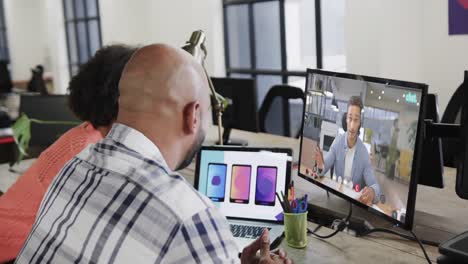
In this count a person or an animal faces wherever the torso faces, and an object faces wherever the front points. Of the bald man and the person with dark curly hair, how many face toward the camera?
0

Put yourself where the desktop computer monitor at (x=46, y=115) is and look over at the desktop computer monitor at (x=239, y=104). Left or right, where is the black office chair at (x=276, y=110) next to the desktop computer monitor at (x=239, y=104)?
left

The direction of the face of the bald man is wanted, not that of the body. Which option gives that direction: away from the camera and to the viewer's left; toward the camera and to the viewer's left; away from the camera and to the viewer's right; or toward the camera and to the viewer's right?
away from the camera and to the viewer's right

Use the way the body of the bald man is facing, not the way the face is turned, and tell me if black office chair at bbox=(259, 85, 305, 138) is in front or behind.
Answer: in front

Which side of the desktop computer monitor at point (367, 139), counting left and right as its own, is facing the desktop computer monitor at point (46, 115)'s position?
right

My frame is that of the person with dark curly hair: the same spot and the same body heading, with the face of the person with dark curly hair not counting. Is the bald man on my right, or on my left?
on my right

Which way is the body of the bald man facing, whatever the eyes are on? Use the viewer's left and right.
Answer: facing away from the viewer and to the right of the viewer

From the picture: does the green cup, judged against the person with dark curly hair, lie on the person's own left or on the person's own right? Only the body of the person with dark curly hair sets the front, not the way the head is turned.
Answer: on the person's own right

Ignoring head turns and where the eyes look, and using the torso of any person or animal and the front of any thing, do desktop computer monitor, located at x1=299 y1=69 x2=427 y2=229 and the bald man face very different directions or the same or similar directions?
very different directions

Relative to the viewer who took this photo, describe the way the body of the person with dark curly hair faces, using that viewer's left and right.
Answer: facing away from the viewer and to the right of the viewer

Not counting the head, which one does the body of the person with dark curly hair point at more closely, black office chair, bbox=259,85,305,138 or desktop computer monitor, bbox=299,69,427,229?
the black office chair

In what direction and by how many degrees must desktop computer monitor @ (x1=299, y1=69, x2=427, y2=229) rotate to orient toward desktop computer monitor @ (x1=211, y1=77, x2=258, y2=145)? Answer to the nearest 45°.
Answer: approximately 90° to its right

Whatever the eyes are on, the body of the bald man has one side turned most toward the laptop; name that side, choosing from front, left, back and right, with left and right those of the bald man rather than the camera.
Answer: front
